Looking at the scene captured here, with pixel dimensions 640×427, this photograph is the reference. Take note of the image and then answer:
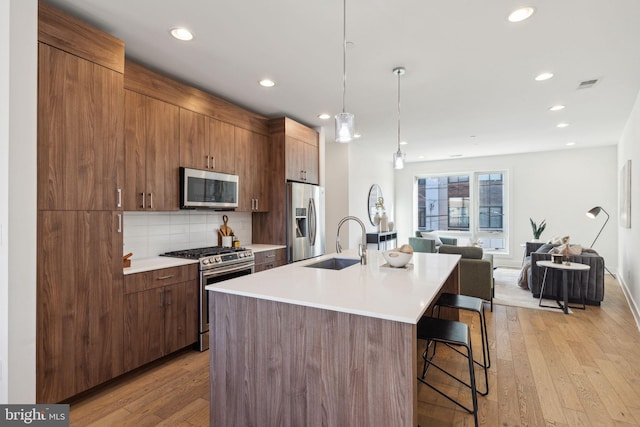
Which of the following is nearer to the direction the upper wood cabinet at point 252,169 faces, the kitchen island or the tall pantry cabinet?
the kitchen island

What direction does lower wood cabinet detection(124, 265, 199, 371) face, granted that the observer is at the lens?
facing the viewer and to the right of the viewer

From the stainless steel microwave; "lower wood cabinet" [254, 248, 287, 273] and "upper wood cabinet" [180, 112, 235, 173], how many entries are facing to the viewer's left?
0

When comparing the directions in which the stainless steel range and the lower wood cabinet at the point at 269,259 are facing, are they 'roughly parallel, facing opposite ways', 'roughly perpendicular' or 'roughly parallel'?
roughly parallel

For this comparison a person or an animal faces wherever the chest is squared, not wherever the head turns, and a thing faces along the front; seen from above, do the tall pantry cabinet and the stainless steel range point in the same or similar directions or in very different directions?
same or similar directions

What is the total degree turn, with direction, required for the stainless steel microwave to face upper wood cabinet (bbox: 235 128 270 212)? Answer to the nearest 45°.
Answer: approximately 90° to its left

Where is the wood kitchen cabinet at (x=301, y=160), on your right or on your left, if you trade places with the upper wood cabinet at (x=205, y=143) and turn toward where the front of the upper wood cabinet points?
on your left

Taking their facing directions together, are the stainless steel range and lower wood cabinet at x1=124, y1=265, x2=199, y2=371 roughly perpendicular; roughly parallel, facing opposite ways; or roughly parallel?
roughly parallel

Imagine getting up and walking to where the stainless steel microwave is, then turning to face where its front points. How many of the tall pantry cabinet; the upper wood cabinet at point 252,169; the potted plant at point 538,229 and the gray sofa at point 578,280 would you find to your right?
1

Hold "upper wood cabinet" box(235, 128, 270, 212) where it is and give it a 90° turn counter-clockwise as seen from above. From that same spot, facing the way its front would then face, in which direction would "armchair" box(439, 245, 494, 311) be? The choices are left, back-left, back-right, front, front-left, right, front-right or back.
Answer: front-right

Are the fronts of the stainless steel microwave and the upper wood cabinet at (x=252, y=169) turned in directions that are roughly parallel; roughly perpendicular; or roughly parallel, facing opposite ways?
roughly parallel

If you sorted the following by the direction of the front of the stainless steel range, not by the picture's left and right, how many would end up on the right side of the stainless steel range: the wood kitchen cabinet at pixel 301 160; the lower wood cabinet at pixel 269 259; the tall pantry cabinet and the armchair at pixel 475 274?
1

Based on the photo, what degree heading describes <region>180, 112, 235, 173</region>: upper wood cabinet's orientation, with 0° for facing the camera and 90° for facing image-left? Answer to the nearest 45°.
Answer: approximately 315°

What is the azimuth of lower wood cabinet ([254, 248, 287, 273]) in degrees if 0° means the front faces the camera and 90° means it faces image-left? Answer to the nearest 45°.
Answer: approximately 315°

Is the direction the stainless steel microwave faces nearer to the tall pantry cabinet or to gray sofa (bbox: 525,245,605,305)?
the gray sofa

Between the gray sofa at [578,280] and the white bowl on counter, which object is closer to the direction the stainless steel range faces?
the white bowl on counter
